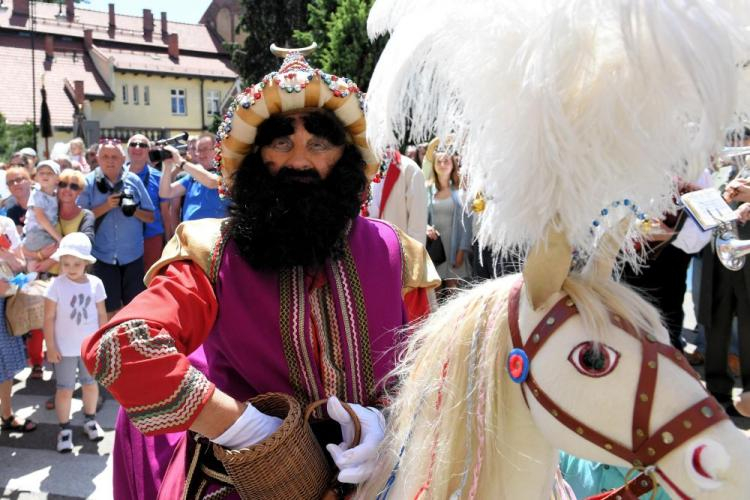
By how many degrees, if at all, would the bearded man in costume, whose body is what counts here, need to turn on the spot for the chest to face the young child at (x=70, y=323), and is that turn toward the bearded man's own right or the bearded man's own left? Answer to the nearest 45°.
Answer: approximately 135° to the bearded man's own right

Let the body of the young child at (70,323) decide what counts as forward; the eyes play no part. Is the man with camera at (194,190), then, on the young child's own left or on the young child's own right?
on the young child's own left

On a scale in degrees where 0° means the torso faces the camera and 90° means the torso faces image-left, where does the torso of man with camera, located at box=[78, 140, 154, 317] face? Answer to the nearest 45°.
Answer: approximately 0°

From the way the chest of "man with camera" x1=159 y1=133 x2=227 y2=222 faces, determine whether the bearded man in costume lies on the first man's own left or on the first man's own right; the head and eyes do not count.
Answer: on the first man's own left

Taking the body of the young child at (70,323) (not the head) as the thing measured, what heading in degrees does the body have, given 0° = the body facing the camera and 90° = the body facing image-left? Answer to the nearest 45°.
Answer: approximately 0°

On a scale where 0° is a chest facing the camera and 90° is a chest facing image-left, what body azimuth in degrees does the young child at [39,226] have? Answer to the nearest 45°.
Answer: approximately 315°
